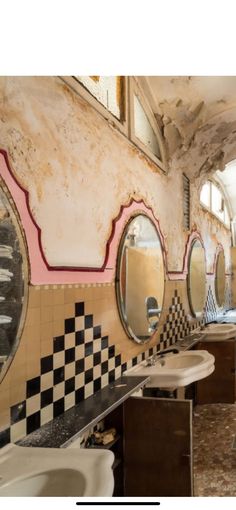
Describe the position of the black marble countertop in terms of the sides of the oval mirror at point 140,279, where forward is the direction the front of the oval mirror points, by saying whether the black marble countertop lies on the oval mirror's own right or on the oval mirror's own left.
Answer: on the oval mirror's own right

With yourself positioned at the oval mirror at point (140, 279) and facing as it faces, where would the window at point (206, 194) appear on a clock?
The window is roughly at 8 o'clock from the oval mirror.

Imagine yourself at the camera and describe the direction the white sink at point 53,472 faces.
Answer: facing the viewer and to the right of the viewer

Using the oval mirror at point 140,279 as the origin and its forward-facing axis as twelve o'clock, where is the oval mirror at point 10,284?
the oval mirror at point 10,284 is roughly at 2 o'clock from the oval mirror at point 140,279.

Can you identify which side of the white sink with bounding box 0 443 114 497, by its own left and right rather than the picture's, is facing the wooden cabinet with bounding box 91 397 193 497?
left

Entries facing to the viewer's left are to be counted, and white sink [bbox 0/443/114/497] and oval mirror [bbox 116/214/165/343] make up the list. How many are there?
0

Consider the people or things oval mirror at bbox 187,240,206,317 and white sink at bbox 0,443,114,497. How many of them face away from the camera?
0

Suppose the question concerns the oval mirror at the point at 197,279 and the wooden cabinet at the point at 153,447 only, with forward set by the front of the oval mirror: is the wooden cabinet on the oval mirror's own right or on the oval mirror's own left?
on the oval mirror's own right

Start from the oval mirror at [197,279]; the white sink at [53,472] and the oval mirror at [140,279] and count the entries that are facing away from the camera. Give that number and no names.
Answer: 0

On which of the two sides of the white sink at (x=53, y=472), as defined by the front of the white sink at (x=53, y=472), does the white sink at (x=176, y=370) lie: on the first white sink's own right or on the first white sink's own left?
on the first white sink's own left

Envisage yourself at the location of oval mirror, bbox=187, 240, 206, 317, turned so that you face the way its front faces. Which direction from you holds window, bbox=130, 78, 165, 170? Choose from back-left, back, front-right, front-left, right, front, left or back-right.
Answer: front-right
